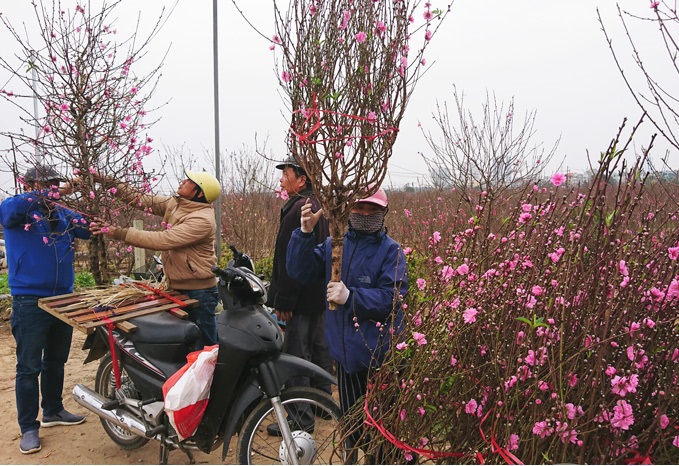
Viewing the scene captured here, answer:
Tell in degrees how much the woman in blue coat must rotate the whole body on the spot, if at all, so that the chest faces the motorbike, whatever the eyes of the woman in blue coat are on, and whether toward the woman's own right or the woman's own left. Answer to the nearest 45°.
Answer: approximately 45° to the woman's own right

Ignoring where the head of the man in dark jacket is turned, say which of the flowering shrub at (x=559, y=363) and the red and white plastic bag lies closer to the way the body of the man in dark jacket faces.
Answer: the red and white plastic bag

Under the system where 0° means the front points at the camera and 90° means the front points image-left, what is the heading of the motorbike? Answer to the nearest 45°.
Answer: approximately 315°

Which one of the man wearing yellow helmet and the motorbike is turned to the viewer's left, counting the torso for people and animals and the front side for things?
the man wearing yellow helmet

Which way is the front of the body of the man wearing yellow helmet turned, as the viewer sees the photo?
to the viewer's left

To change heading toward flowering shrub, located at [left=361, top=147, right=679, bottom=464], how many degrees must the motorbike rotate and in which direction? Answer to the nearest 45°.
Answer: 0° — it already faces it

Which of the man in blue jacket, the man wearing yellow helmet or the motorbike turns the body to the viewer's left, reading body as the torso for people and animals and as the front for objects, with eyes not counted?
the man wearing yellow helmet

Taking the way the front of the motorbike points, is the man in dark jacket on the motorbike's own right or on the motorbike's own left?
on the motorbike's own left

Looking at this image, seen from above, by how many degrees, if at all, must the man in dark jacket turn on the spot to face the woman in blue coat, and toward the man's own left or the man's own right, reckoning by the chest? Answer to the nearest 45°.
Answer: approximately 90° to the man's own left
